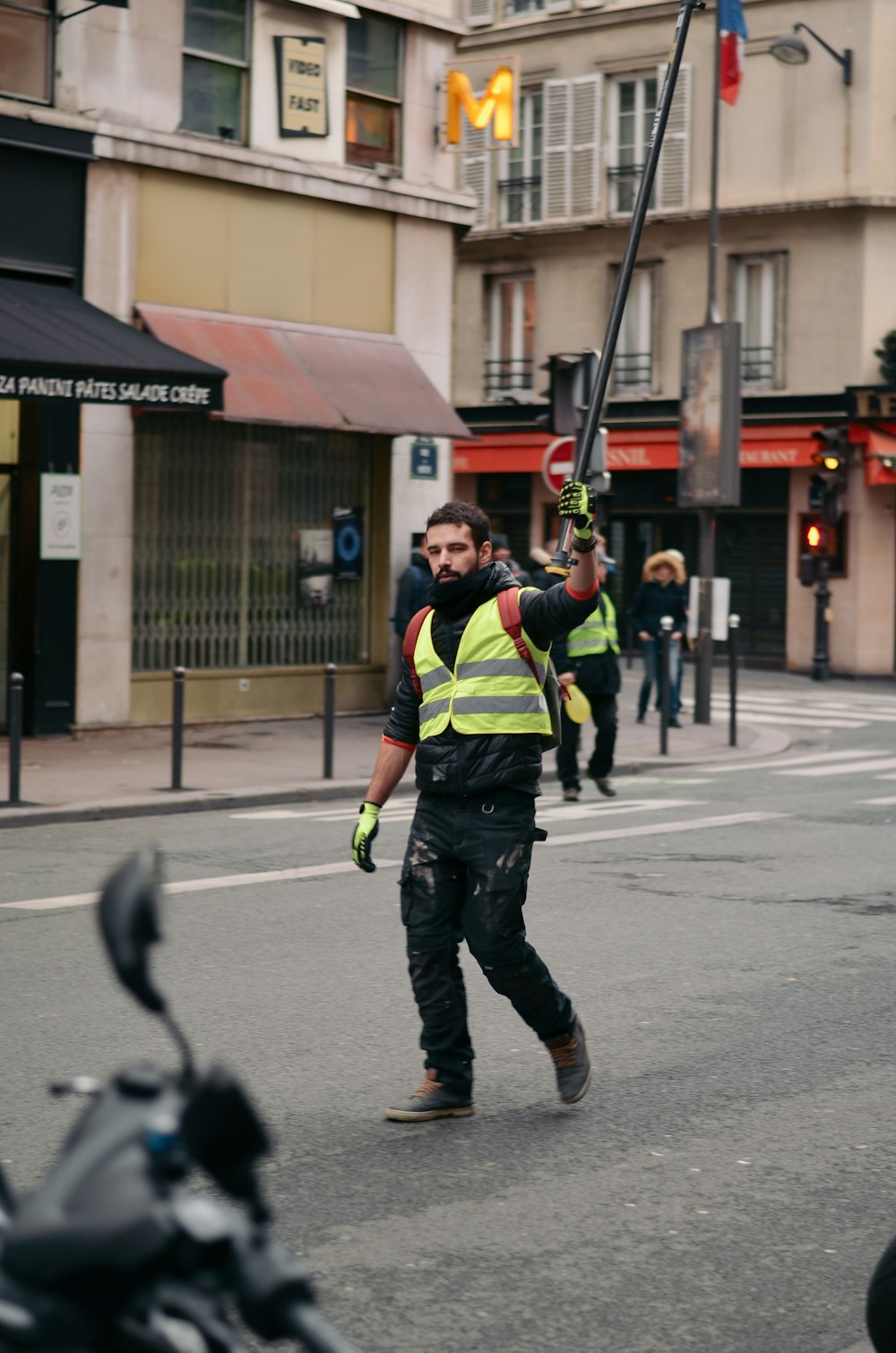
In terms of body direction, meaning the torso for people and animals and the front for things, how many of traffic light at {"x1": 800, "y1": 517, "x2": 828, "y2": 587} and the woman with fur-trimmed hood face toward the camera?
2

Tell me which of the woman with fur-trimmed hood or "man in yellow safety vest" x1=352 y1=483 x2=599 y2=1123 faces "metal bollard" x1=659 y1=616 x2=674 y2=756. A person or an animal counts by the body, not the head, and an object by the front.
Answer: the woman with fur-trimmed hood

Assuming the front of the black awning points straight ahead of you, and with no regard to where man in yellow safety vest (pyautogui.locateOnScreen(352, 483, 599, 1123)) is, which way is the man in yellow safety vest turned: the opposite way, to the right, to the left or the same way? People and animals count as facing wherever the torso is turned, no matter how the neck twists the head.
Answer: to the right
